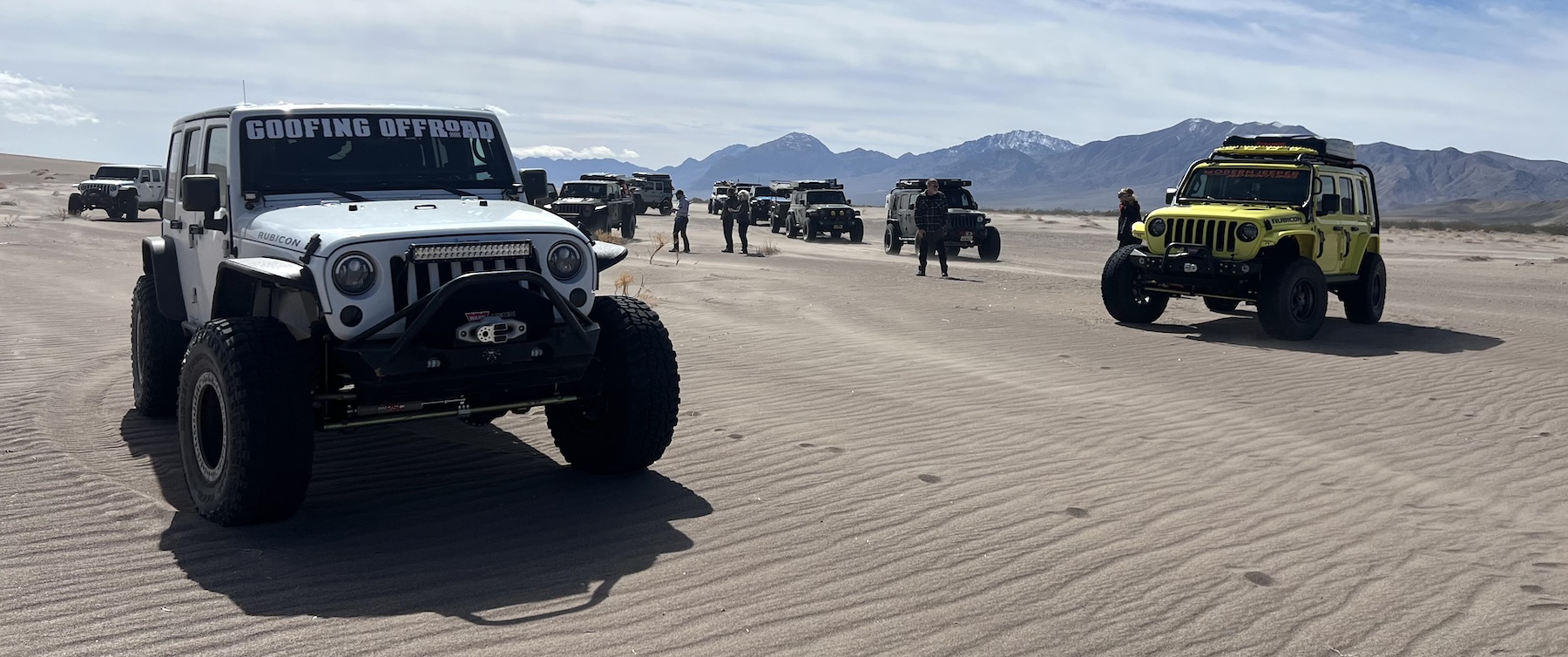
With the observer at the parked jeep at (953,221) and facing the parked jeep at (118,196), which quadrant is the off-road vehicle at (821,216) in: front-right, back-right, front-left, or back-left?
front-right

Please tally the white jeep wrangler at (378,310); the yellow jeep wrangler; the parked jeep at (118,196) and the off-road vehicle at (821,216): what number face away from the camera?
0

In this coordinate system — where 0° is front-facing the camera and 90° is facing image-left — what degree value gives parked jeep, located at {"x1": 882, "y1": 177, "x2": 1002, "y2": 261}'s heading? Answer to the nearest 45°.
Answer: approximately 315°

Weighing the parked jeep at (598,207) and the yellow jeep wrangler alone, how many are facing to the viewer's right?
0

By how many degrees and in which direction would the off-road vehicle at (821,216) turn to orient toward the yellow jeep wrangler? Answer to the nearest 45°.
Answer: approximately 45° to its right

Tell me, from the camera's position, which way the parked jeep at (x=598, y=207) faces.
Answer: facing the viewer and to the left of the viewer

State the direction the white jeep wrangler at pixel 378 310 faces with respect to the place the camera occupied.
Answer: facing the viewer and to the right of the viewer

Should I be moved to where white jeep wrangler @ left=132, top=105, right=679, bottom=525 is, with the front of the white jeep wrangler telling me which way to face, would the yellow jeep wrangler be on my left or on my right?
on my left

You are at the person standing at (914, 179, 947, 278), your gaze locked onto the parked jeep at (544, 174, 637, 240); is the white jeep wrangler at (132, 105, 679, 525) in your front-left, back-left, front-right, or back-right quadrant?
back-left

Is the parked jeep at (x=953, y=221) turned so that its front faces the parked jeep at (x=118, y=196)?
no
